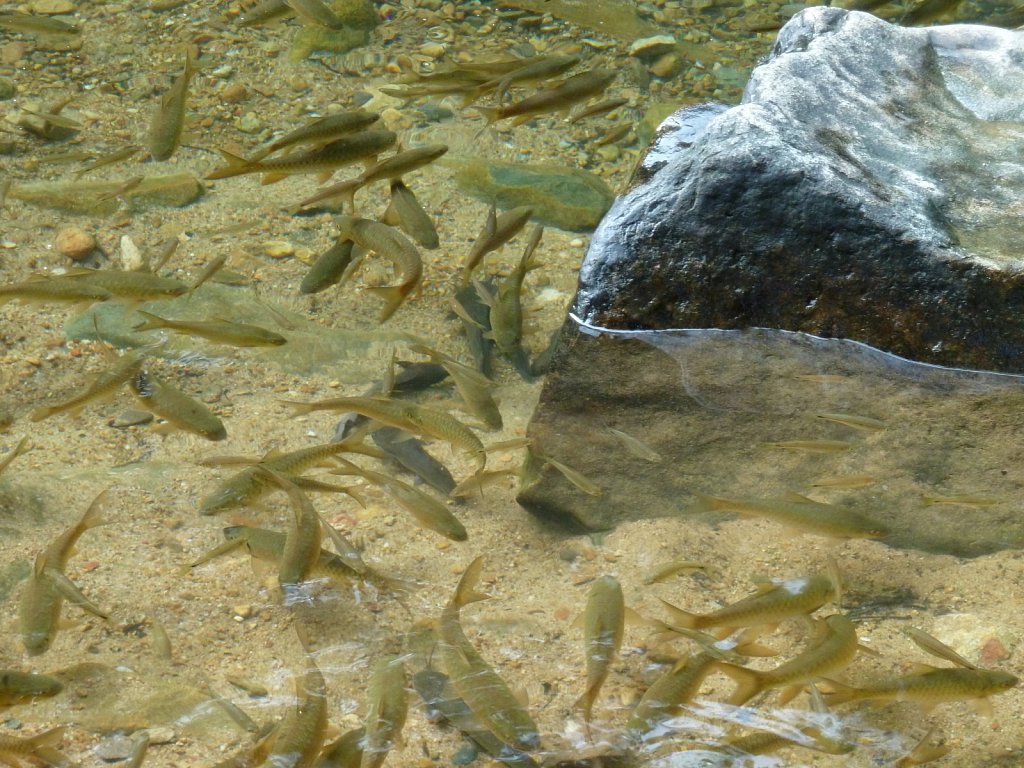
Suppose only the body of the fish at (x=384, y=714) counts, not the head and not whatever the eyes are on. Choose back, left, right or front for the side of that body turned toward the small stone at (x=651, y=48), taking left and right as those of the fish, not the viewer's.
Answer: front

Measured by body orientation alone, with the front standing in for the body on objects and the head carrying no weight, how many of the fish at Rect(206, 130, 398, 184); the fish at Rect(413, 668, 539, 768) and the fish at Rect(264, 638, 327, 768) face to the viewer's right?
1

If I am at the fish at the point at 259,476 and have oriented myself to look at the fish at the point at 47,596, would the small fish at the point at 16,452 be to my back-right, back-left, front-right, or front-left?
front-right

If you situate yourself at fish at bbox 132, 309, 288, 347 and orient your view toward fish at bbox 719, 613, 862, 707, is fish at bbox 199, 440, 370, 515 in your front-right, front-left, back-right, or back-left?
front-right

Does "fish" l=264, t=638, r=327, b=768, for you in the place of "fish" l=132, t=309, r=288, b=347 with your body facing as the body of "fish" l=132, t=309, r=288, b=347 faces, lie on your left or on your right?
on your right

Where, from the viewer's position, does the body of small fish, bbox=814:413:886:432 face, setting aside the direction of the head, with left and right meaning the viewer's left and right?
facing to the right of the viewer

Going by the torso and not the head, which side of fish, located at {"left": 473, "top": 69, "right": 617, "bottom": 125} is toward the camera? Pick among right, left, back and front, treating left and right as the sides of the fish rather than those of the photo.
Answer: right

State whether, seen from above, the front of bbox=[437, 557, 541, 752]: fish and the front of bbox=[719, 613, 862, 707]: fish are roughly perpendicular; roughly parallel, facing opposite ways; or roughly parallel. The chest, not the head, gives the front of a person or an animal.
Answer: roughly perpendicular

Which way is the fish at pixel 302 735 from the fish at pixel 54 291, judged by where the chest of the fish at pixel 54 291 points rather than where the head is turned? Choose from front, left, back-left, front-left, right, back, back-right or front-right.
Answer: right

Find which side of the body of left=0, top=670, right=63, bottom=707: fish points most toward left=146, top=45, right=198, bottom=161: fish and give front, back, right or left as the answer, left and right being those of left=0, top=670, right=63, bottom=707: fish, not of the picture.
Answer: left

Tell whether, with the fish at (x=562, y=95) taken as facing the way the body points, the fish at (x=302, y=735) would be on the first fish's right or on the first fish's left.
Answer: on the first fish's right

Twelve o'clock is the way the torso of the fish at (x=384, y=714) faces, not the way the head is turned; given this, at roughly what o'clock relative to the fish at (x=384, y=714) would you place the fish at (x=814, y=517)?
the fish at (x=814, y=517) is roughly at 2 o'clock from the fish at (x=384, y=714).

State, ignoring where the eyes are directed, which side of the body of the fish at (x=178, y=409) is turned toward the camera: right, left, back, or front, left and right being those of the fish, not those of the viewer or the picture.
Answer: right

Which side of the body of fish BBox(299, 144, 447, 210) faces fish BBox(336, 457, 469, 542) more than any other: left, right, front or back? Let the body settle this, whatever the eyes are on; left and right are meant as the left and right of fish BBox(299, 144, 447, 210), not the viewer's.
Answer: right
